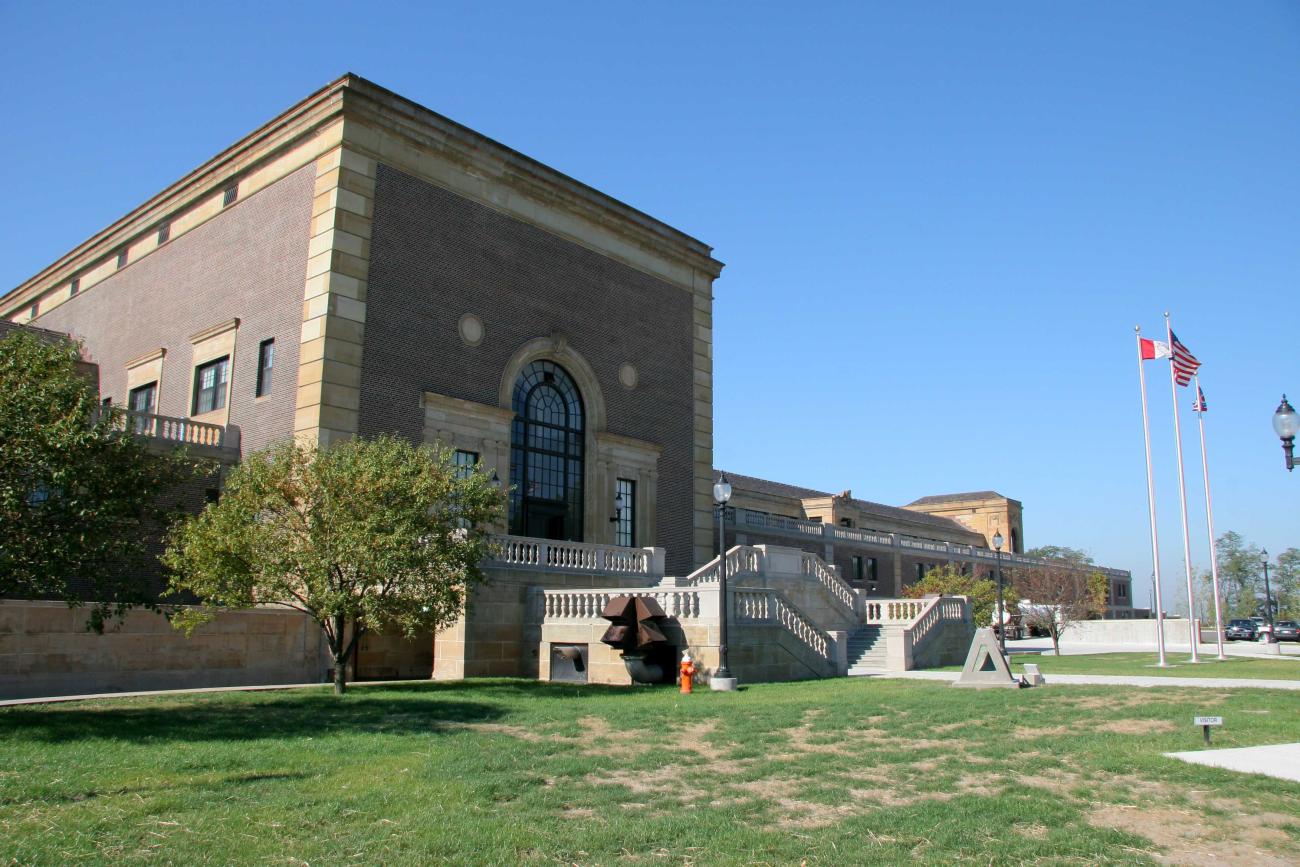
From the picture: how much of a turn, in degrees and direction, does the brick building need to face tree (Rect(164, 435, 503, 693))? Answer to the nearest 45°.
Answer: approximately 45° to its right

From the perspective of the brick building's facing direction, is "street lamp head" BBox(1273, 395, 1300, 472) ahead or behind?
ahead

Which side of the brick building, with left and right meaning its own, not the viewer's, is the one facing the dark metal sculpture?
front

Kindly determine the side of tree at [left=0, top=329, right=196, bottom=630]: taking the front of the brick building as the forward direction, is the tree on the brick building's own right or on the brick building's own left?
on the brick building's own right

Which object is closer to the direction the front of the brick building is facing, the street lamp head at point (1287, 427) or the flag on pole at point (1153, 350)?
the street lamp head

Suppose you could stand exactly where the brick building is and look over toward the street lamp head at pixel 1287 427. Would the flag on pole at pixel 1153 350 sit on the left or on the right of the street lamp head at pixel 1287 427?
left

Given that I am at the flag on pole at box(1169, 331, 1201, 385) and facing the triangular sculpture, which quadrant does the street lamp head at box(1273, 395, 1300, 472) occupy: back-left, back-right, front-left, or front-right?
front-left

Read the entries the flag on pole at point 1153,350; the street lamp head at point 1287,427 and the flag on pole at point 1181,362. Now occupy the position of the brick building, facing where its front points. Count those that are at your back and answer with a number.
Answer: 0

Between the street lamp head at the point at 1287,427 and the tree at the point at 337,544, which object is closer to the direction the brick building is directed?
the street lamp head

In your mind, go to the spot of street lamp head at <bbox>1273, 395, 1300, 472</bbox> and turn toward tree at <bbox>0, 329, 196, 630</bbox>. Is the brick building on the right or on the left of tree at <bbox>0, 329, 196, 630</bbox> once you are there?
right

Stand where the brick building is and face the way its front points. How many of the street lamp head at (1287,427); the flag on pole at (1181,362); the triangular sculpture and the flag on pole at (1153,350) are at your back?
0

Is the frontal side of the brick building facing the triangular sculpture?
yes

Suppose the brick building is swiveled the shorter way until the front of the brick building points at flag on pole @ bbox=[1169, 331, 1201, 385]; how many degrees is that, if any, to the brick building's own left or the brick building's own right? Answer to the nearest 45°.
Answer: approximately 45° to the brick building's own left

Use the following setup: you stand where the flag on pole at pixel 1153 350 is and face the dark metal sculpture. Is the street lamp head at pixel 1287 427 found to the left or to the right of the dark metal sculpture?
left

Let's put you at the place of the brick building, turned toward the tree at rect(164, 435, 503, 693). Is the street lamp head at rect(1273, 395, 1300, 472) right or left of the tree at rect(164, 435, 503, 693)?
left

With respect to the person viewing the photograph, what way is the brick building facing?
facing the viewer and to the right of the viewer
